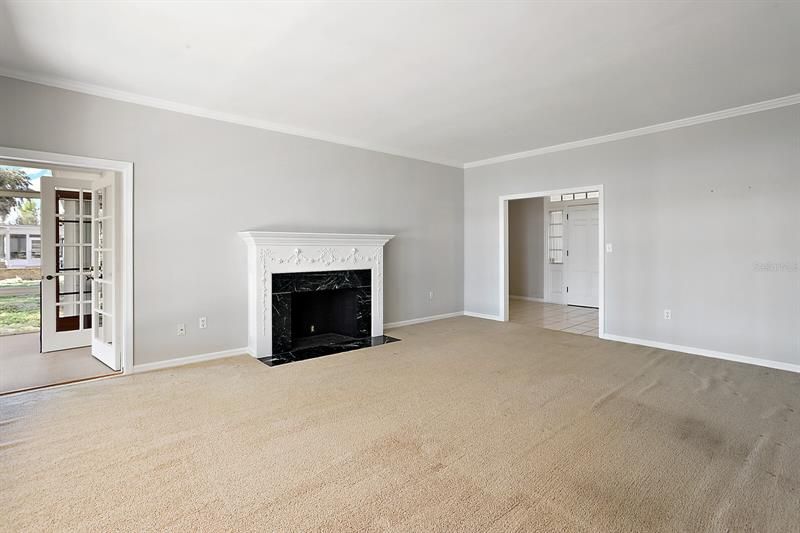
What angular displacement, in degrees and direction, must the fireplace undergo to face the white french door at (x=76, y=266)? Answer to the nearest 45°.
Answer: approximately 135° to its right

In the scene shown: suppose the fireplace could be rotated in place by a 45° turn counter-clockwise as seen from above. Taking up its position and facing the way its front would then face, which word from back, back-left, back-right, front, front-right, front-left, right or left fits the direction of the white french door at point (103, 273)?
back

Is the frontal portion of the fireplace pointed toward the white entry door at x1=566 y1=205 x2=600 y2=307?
no

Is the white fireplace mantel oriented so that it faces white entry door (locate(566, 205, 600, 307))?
no

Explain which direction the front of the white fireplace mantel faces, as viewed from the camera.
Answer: facing the viewer and to the right of the viewer

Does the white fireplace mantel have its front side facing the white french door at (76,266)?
no

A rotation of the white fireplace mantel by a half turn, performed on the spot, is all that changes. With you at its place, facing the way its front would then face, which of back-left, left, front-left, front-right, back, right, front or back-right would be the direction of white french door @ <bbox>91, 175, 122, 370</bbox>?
front-left
